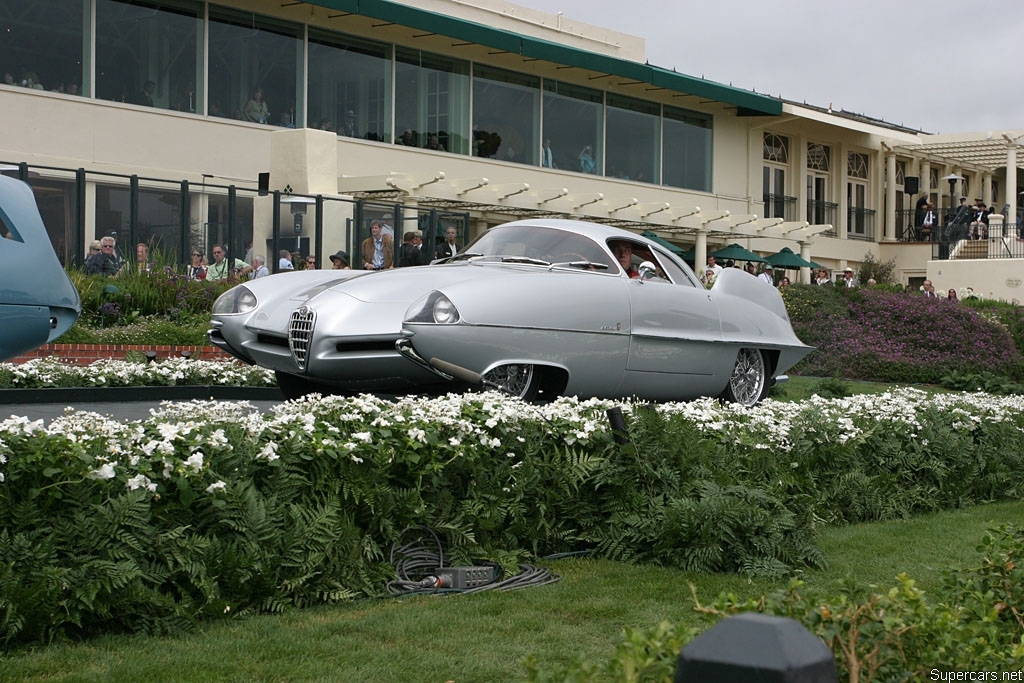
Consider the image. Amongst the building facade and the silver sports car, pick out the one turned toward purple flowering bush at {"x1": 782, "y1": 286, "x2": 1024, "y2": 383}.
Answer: the building facade

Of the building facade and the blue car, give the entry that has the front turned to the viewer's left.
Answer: the blue car

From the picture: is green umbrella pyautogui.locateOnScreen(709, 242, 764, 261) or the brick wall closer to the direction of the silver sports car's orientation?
the brick wall

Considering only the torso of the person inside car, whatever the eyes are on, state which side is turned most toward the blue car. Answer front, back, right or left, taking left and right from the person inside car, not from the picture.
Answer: front

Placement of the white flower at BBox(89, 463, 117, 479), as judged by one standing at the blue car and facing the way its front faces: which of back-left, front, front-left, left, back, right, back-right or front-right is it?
left

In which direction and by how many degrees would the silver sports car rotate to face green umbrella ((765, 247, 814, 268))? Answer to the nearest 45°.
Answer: approximately 135° to its right

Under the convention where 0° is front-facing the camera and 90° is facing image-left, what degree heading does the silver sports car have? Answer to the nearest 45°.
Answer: approximately 45°

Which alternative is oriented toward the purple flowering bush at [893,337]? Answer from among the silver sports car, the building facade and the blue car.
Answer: the building facade

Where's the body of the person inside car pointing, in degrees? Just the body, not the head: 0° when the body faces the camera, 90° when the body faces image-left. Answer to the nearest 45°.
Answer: approximately 45°

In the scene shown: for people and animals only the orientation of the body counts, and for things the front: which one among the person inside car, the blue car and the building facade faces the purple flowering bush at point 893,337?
the building facade

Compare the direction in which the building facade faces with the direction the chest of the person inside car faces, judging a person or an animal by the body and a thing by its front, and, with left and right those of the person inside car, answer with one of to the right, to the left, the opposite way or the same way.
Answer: to the left

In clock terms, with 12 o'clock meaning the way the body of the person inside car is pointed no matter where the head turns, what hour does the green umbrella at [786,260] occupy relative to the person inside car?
The green umbrella is roughly at 5 o'clock from the person inside car.
